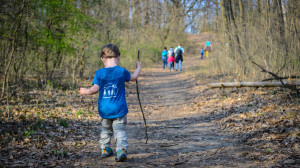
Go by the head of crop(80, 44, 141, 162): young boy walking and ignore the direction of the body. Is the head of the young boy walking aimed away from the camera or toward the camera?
away from the camera

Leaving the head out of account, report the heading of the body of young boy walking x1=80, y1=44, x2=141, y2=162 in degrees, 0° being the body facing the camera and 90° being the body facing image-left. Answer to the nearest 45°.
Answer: approximately 180°
